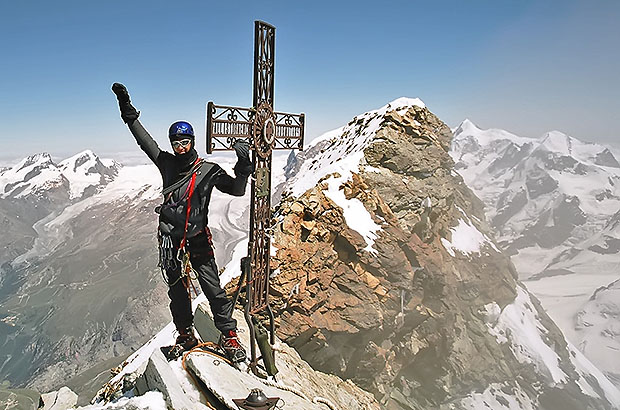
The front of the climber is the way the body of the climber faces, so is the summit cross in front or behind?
behind

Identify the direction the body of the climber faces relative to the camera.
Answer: toward the camera

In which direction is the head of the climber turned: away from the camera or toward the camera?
toward the camera

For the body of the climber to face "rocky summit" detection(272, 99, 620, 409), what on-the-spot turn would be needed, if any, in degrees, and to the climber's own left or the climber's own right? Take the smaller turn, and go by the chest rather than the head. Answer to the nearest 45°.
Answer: approximately 135° to the climber's own left
